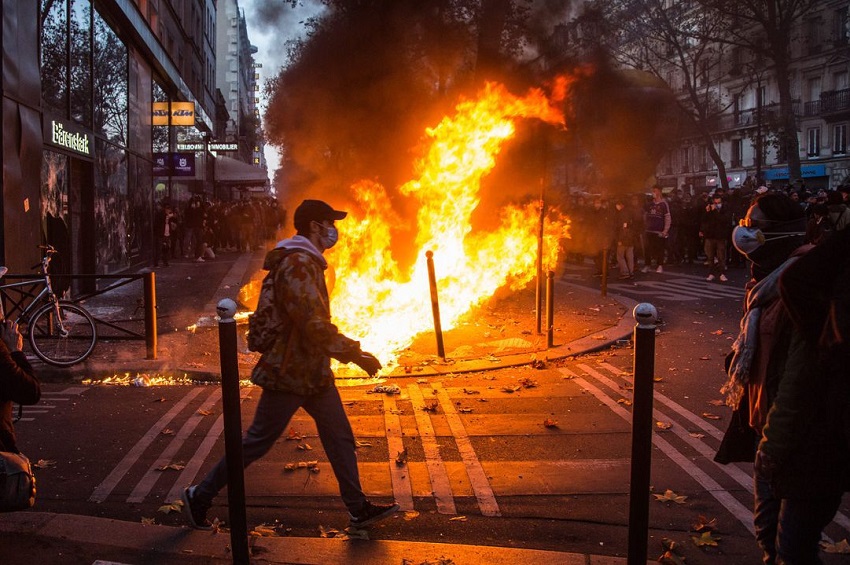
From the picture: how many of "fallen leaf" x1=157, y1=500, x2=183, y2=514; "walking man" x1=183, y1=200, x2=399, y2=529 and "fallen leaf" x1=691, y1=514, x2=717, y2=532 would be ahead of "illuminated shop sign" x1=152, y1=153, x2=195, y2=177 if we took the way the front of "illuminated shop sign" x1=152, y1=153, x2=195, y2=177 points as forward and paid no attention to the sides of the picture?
3

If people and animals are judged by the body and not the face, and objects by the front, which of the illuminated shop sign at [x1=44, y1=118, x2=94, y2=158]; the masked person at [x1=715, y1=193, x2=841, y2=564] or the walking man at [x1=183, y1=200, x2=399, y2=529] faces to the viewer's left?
the masked person

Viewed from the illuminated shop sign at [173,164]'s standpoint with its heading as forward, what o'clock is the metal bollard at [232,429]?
The metal bollard is roughly at 12 o'clock from the illuminated shop sign.

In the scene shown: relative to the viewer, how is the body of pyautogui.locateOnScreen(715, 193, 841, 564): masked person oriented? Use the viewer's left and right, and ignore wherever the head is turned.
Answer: facing to the left of the viewer

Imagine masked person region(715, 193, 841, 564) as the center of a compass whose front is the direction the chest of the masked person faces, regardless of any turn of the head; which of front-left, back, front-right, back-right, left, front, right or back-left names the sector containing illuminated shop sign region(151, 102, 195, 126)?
front-right

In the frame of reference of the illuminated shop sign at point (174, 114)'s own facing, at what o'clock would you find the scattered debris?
The scattered debris is roughly at 12 o'clock from the illuminated shop sign.

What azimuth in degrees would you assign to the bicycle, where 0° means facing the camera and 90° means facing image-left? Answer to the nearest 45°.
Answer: approximately 270°

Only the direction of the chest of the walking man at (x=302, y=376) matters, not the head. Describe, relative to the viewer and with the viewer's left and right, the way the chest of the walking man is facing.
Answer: facing to the right of the viewer

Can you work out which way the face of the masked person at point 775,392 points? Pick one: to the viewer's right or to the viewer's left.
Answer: to the viewer's left

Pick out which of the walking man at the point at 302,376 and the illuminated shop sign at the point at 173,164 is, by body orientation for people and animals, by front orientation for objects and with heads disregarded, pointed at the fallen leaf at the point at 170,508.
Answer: the illuminated shop sign
